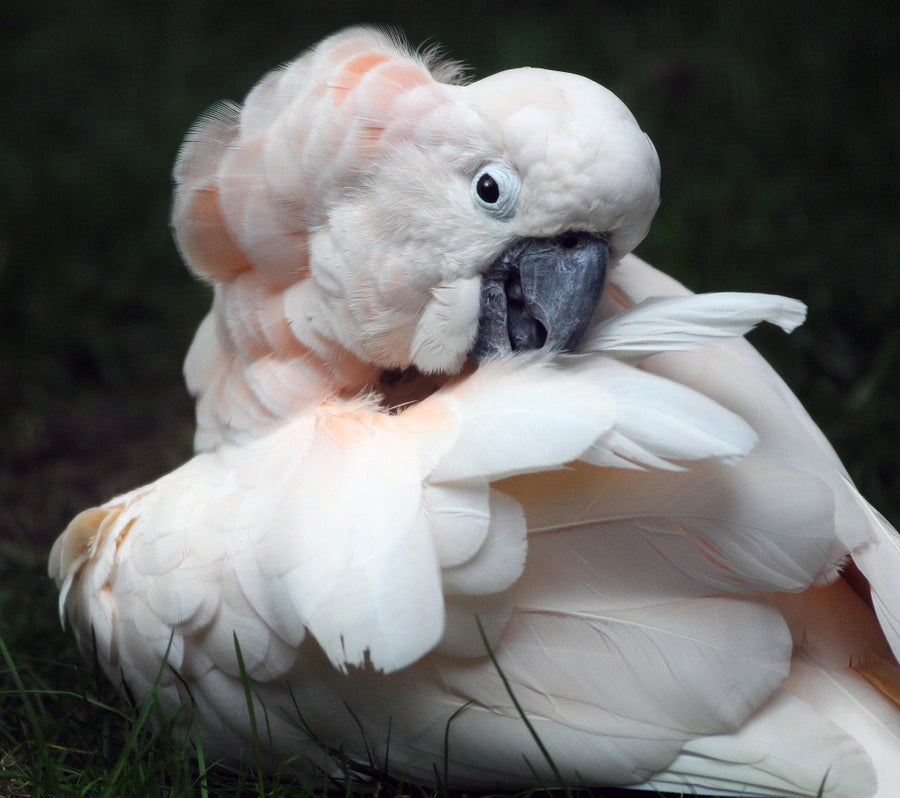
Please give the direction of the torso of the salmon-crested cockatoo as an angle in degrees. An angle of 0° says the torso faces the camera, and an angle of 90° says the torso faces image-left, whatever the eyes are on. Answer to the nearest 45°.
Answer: approximately 90°
